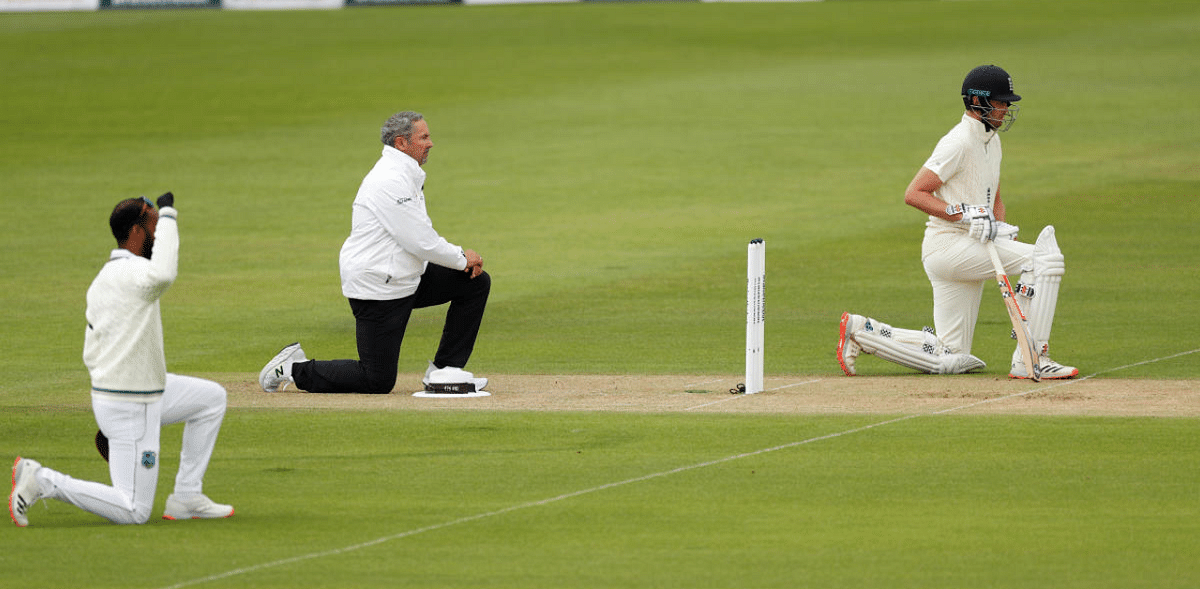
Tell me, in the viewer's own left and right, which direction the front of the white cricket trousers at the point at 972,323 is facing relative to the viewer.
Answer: facing to the right of the viewer
